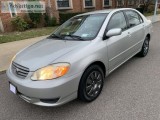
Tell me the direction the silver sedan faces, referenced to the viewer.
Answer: facing the viewer and to the left of the viewer

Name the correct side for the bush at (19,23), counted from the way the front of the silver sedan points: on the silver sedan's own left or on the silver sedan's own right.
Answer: on the silver sedan's own right

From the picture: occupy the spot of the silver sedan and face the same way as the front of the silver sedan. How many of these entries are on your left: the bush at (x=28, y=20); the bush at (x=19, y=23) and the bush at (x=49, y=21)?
0

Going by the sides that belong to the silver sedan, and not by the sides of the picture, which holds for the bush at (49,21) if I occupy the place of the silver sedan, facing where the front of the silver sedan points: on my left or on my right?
on my right

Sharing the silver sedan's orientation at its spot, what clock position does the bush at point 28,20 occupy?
The bush is roughly at 4 o'clock from the silver sedan.

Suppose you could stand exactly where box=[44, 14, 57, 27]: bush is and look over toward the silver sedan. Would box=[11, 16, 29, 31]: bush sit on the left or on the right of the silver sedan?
right
